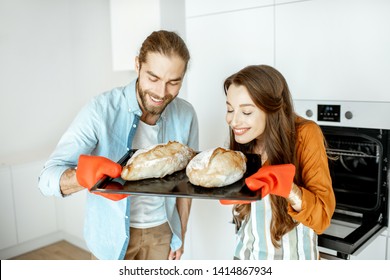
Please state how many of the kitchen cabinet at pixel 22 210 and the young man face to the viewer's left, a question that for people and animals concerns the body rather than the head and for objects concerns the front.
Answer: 0

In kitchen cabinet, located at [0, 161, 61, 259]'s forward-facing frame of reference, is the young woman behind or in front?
in front

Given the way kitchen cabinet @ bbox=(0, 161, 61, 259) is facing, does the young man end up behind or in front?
in front

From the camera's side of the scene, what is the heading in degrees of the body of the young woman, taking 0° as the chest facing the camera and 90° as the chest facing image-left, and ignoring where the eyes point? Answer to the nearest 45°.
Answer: approximately 45°

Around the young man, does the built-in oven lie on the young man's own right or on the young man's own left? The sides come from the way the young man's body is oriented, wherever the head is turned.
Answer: on the young man's own left

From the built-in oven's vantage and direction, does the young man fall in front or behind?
in front

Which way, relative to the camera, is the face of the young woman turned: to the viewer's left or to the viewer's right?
to the viewer's left

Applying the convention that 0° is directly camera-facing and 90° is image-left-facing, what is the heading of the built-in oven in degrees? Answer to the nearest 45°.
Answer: approximately 45°

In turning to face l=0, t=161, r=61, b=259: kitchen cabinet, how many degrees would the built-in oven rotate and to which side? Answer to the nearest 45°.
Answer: approximately 45° to its right

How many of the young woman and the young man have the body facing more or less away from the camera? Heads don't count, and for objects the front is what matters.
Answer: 0

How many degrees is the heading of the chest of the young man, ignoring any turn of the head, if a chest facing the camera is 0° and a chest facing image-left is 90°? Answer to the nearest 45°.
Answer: approximately 315°

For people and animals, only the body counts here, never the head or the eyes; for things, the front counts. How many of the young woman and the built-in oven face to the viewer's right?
0
